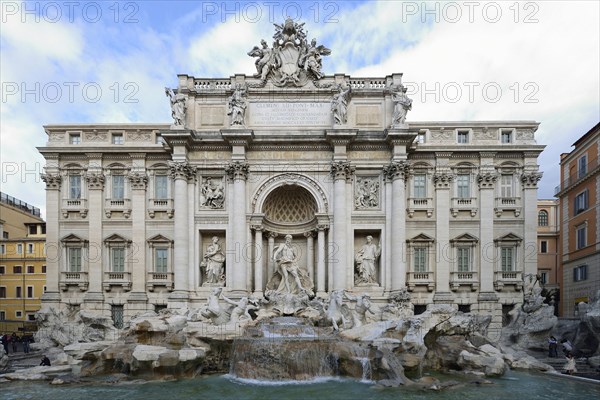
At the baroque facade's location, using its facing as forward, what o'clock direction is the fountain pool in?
The fountain pool is roughly at 12 o'clock from the baroque facade.

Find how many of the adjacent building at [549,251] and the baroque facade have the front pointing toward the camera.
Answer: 2

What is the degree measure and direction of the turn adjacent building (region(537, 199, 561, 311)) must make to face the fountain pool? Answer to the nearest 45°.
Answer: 0° — it already faces it

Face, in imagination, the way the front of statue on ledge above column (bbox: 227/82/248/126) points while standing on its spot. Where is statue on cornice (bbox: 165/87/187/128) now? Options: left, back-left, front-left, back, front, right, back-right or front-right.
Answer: right

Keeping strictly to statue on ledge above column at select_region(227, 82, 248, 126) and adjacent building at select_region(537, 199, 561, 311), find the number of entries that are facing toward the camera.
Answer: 2

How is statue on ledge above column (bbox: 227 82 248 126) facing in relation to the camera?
toward the camera

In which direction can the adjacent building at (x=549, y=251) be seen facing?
toward the camera

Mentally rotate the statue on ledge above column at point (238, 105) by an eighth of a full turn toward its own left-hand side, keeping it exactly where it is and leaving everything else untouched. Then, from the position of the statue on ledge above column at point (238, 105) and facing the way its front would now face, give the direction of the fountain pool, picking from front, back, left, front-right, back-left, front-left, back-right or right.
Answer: front-right

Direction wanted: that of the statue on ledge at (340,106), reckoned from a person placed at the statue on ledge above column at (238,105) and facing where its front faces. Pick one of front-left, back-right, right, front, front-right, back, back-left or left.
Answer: left

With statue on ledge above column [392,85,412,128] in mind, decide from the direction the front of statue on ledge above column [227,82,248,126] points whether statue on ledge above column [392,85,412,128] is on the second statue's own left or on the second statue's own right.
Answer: on the second statue's own left
